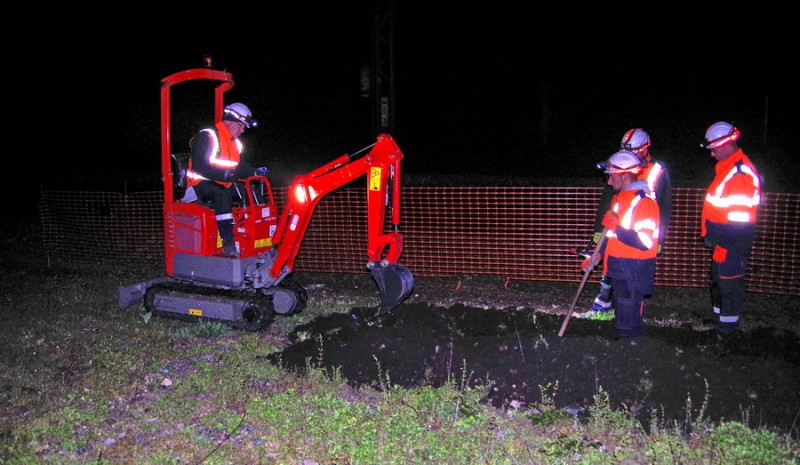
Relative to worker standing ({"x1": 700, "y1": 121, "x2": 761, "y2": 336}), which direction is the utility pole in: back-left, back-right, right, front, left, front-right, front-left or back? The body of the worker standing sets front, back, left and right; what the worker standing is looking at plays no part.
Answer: front-right

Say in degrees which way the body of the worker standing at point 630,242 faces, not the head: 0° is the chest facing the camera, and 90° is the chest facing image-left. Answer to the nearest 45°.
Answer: approximately 90°

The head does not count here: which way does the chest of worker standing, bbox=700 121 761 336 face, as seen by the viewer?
to the viewer's left

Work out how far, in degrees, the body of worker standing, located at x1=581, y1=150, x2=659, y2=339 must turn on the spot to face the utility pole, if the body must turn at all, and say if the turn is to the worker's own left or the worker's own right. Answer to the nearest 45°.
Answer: approximately 45° to the worker's own right

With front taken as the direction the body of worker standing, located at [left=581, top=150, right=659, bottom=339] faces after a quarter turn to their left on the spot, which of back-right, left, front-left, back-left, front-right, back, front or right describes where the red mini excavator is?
right

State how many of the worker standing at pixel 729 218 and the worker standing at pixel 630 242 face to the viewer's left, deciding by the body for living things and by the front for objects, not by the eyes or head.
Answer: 2

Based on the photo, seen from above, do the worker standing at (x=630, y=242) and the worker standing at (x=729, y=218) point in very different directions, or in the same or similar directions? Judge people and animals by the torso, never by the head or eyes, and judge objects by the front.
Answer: same or similar directions

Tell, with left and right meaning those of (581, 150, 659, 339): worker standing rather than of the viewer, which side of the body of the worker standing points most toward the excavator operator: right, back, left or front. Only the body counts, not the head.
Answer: front

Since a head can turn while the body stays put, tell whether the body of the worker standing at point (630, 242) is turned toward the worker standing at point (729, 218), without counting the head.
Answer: no

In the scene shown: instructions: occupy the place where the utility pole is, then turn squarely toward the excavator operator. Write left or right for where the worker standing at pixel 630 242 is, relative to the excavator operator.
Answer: left

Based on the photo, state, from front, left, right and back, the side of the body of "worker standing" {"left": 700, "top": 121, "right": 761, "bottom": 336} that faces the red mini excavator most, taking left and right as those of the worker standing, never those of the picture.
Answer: front

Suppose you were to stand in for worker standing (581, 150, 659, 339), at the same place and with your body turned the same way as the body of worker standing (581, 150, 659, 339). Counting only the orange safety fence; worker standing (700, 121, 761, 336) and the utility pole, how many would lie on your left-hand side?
0

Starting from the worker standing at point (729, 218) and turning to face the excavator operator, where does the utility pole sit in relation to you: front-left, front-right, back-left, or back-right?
front-right

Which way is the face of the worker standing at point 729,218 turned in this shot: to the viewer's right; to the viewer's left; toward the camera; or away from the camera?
to the viewer's left

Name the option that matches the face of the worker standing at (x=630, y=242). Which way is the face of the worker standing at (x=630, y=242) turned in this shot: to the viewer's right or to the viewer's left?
to the viewer's left
